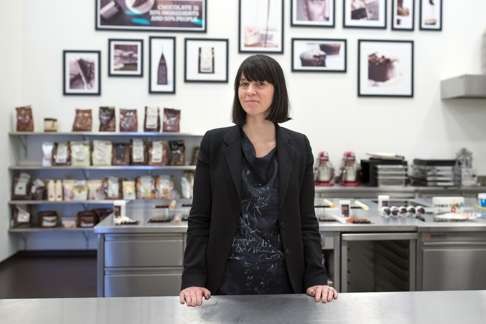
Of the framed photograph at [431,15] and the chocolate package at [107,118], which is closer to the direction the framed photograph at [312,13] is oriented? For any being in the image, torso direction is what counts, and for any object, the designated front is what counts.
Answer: the chocolate package

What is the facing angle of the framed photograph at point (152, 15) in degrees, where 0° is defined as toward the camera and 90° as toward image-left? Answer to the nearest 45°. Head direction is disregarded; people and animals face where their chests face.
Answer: approximately 0°

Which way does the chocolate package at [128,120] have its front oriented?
toward the camera

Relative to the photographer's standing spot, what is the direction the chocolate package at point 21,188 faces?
facing the viewer

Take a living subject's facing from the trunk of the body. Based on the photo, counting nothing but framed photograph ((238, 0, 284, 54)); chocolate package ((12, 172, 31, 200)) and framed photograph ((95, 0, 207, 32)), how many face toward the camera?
3

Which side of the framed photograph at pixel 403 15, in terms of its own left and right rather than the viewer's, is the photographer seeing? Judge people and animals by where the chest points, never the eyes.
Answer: front
